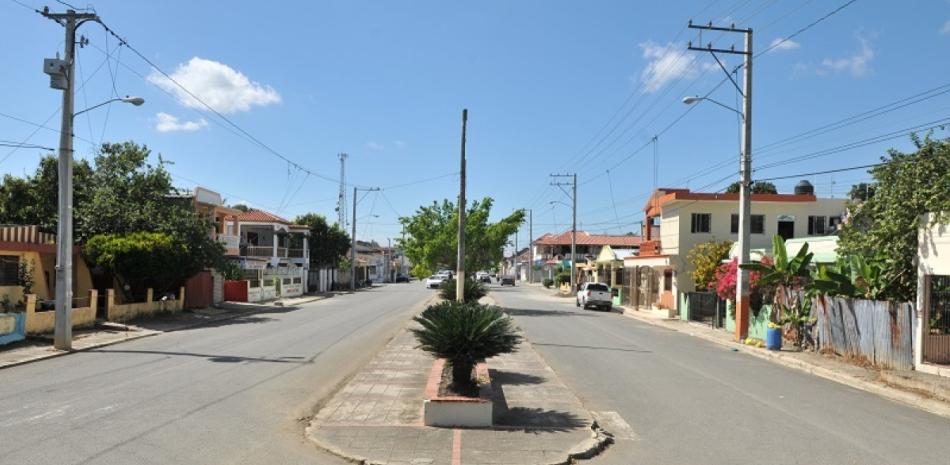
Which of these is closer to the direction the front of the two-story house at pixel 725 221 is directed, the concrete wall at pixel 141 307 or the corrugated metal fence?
the concrete wall

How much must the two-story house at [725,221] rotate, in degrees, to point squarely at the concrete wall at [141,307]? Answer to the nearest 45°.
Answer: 0° — it already faces it

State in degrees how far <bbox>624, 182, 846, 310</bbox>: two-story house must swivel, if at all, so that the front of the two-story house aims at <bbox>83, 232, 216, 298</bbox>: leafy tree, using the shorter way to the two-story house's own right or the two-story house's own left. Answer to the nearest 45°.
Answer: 0° — it already faces it

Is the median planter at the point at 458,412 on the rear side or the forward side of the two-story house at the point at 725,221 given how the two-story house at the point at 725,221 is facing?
on the forward side

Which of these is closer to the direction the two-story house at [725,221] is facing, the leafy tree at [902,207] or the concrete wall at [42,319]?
the concrete wall

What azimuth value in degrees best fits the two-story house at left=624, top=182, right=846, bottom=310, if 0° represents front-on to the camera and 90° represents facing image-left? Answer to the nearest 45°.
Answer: approximately 45°

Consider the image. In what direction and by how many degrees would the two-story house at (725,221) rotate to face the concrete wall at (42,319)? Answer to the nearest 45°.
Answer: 0° — it already faces it
